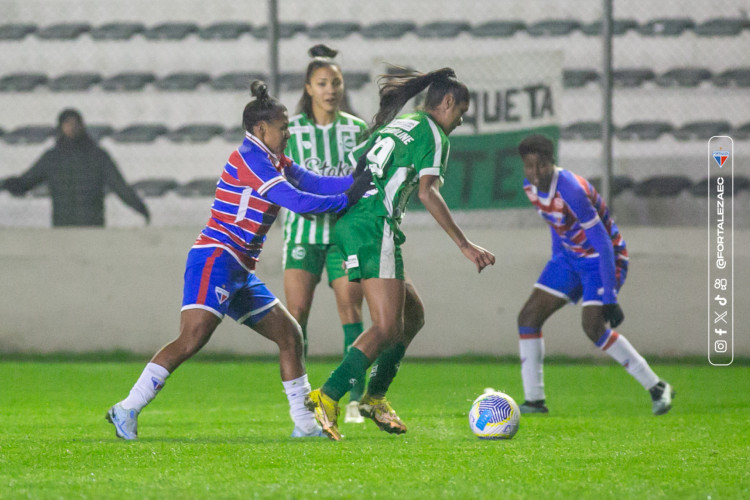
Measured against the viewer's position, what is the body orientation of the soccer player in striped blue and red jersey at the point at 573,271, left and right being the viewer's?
facing the viewer and to the left of the viewer

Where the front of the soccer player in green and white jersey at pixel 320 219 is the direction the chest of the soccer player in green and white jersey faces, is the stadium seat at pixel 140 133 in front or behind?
behind

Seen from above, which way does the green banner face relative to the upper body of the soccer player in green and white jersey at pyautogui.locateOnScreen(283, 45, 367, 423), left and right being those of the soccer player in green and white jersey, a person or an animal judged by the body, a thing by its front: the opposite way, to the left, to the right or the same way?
the same way

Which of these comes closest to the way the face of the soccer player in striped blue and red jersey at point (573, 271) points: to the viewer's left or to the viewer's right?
to the viewer's left

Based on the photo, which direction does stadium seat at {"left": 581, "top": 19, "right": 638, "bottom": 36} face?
toward the camera

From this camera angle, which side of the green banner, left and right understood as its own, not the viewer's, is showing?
front

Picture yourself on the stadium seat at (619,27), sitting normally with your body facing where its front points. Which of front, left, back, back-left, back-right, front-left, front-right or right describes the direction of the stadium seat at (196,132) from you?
right

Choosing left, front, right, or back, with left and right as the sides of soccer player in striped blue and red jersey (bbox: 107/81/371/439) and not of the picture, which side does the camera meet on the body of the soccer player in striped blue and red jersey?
right

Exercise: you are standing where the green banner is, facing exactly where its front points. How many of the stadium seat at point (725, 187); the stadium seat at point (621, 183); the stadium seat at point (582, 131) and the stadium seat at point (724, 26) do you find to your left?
4

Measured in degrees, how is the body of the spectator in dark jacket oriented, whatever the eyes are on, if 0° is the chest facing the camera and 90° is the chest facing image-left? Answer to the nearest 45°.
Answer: approximately 0°

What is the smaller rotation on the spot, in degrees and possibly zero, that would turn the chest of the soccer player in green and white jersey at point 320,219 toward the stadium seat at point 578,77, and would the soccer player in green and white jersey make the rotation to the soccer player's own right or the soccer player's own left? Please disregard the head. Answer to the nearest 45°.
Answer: approximately 135° to the soccer player's own left

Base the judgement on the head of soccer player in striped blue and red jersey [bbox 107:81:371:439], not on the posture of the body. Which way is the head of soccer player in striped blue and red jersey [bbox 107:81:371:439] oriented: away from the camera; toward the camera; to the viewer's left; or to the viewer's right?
to the viewer's right

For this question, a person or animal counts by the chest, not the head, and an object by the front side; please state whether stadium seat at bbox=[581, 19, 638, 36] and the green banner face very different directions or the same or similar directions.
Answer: same or similar directions

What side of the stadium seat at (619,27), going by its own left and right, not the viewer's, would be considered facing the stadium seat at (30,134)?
right

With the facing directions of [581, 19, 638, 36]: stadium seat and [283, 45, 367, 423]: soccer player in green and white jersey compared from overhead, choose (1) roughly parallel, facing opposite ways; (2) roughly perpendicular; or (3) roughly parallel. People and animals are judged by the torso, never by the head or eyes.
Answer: roughly parallel

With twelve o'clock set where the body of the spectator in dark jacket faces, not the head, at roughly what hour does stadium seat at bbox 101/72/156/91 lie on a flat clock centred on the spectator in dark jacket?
The stadium seat is roughly at 7 o'clock from the spectator in dark jacket.

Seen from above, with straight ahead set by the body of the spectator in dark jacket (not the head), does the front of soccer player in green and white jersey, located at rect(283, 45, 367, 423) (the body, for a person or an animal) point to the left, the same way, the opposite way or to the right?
the same way

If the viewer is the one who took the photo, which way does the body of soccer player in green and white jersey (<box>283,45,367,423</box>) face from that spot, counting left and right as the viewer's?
facing the viewer

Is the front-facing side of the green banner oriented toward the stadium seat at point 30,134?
no
